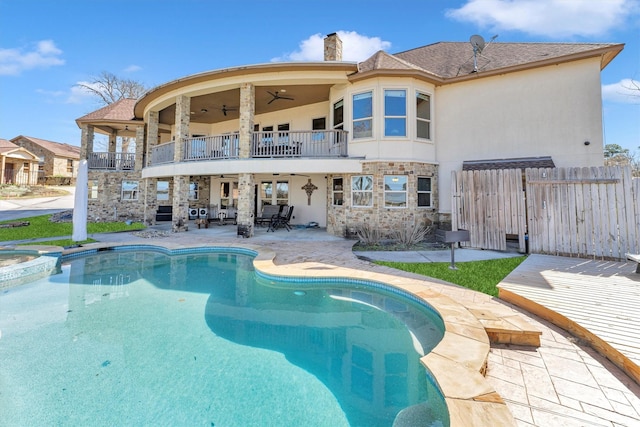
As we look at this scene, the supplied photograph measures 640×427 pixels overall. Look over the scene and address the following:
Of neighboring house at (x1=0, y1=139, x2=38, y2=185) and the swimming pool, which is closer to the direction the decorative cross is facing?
the swimming pool

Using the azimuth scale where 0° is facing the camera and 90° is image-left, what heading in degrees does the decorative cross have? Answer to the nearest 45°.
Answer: approximately 0°

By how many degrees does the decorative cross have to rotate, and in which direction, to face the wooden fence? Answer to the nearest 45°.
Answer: approximately 45° to its left

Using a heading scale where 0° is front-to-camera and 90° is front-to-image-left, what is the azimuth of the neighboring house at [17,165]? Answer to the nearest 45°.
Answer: approximately 315°

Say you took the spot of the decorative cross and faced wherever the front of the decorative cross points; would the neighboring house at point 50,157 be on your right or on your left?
on your right

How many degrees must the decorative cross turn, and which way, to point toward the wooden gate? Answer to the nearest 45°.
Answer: approximately 45° to its left

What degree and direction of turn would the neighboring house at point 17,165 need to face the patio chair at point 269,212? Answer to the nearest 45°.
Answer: approximately 45° to its right

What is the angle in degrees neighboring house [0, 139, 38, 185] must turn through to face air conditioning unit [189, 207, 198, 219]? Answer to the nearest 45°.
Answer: approximately 45° to its right
